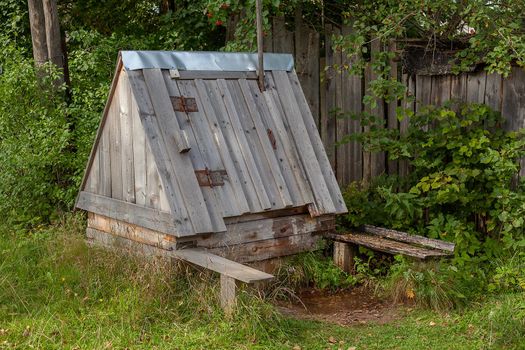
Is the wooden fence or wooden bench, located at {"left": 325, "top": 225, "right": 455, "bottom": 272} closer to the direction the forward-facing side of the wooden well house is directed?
the wooden bench

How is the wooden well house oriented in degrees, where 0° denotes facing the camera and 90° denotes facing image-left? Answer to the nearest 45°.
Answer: approximately 315°

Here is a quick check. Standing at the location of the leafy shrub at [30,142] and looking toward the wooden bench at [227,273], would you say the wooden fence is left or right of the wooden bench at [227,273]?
left

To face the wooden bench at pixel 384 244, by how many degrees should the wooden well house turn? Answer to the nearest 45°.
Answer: approximately 45° to its left

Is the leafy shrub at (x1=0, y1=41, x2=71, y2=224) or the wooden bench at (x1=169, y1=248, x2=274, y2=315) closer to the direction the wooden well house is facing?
the wooden bench

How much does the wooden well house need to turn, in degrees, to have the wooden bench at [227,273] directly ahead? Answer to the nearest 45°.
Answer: approximately 45° to its right

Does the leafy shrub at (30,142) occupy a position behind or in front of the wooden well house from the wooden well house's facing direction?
behind
